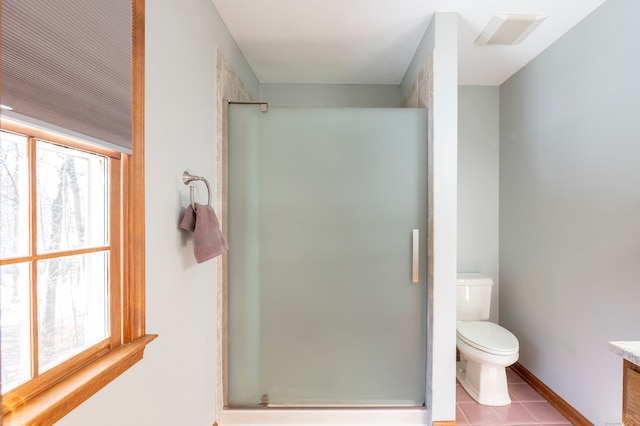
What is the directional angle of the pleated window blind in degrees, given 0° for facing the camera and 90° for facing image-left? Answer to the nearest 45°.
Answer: approximately 315°

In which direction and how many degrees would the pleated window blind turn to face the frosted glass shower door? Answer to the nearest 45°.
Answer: approximately 90° to its left

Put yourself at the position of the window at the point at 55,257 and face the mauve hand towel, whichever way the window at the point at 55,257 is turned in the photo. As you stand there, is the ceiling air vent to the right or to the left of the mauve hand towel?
right

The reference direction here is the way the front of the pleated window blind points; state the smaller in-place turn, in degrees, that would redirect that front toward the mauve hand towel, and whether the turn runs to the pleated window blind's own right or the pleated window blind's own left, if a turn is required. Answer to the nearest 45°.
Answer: approximately 90° to the pleated window blind's own left

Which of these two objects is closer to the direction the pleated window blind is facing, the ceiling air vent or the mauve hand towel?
the ceiling air vent
